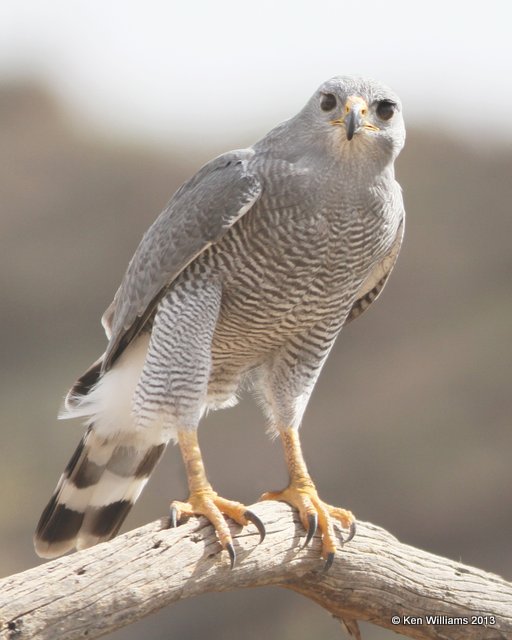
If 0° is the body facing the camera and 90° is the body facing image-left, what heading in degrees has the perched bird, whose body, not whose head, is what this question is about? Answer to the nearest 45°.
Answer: approximately 315°
